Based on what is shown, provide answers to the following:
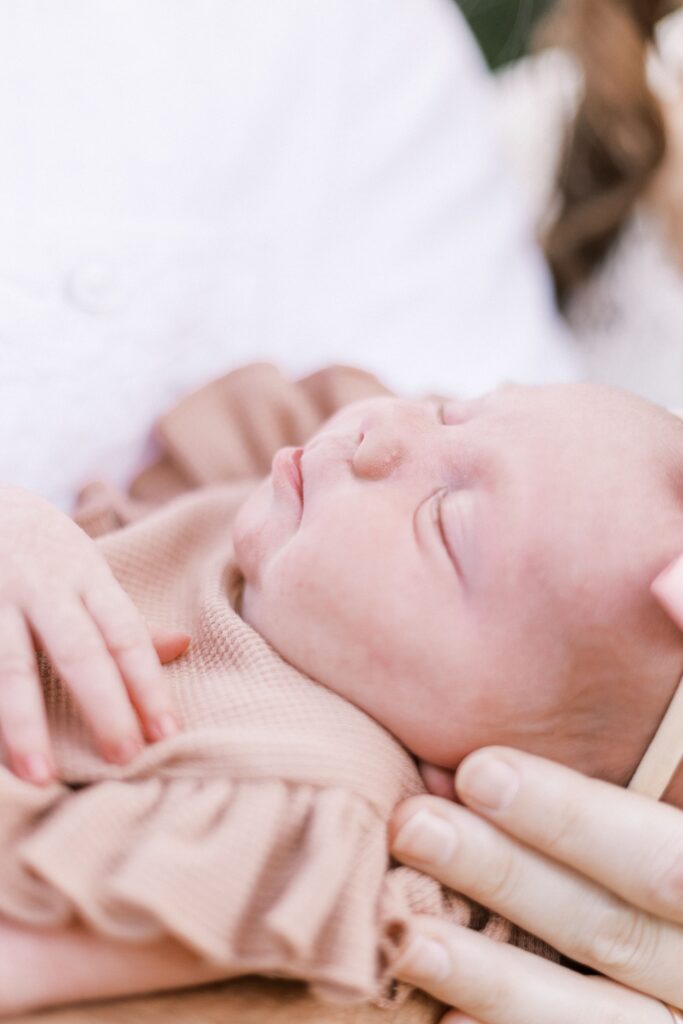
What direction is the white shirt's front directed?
toward the camera
